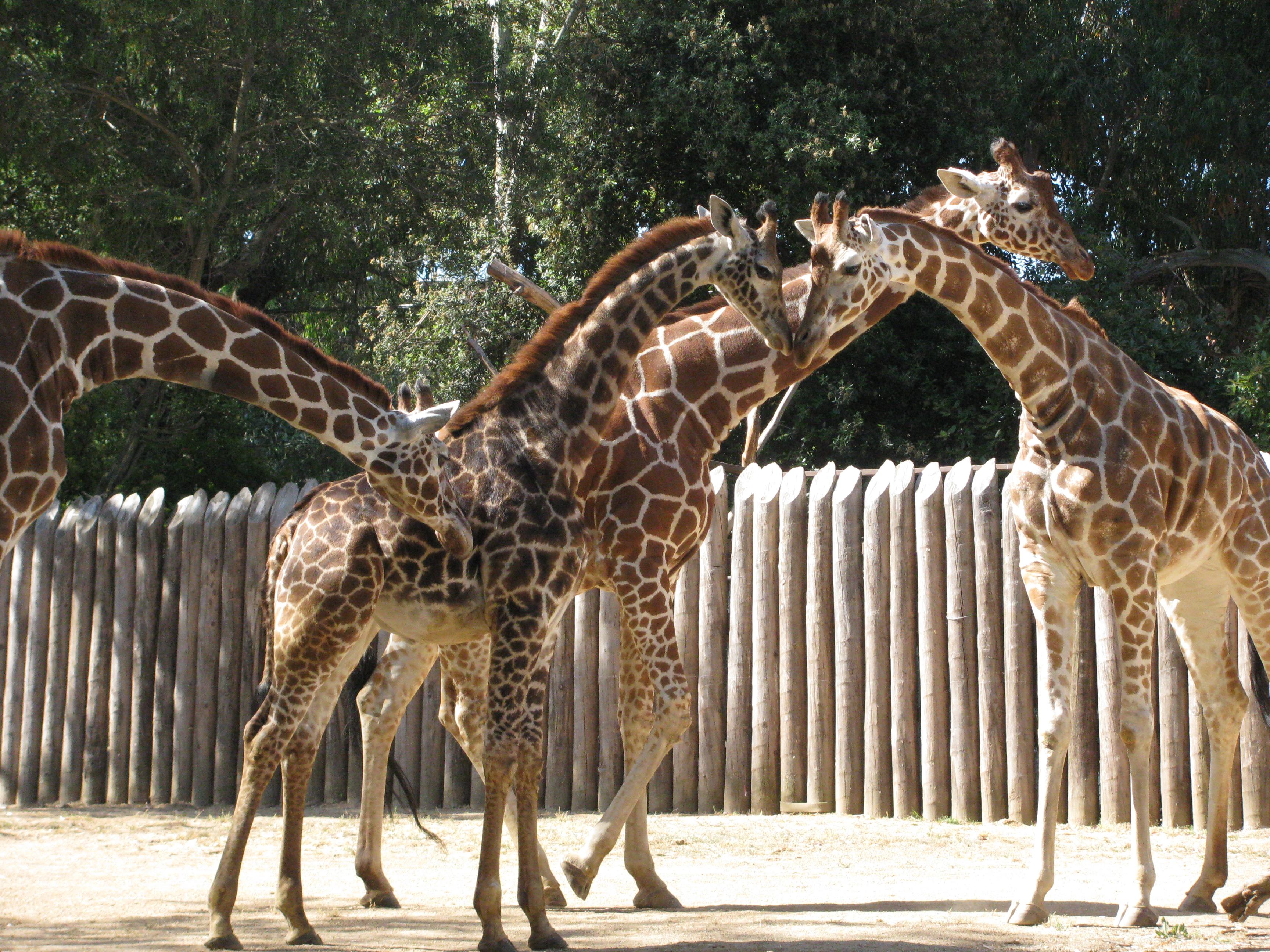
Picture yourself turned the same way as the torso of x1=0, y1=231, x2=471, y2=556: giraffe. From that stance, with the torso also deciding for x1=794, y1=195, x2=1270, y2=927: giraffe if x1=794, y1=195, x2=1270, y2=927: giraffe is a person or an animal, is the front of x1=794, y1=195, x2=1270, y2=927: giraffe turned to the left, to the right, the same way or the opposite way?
the opposite way

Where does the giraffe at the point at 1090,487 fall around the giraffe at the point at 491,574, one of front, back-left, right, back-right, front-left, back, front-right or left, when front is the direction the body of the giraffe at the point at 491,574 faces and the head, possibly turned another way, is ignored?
front

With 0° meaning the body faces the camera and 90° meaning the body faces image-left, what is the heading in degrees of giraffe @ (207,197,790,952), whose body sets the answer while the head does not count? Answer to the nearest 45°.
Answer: approximately 270°

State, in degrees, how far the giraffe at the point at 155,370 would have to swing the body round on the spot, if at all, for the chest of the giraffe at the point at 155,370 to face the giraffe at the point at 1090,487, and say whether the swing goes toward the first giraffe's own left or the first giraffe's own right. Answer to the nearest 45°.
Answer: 0° — it already faces it

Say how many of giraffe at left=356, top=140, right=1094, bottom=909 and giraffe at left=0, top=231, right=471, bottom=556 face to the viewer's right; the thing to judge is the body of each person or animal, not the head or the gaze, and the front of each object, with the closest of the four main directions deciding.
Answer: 2

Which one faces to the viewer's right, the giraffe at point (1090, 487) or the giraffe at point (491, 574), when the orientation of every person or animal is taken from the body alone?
the giraffe at point (491, 574)

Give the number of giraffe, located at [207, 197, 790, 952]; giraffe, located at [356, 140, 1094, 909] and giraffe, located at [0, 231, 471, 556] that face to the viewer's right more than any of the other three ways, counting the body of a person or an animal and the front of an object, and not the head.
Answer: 3

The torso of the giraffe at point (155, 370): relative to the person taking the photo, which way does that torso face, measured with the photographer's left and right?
facing to the right of the viewer

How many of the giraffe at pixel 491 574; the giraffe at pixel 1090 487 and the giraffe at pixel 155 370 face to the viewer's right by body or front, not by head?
2

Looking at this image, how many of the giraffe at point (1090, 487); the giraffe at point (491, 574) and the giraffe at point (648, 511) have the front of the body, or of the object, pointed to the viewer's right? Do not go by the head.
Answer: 2

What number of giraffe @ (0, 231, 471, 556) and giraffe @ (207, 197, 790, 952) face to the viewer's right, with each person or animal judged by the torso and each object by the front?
2

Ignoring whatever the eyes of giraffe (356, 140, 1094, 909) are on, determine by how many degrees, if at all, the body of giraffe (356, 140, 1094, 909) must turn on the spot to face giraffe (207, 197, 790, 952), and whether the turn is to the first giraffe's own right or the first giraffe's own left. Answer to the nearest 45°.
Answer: approximately 135° to the first giraffe's own right

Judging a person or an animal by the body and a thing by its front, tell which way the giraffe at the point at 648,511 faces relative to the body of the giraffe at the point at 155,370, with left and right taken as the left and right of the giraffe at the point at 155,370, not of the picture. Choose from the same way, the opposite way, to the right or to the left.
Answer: the same way

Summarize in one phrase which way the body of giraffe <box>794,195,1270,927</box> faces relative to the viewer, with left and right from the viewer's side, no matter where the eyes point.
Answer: facing the viewer and to the left of the viewer

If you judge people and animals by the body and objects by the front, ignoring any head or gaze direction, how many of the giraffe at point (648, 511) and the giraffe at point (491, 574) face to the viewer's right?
2

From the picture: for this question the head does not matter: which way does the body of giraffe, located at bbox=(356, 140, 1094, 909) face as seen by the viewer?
to the viewer's right
